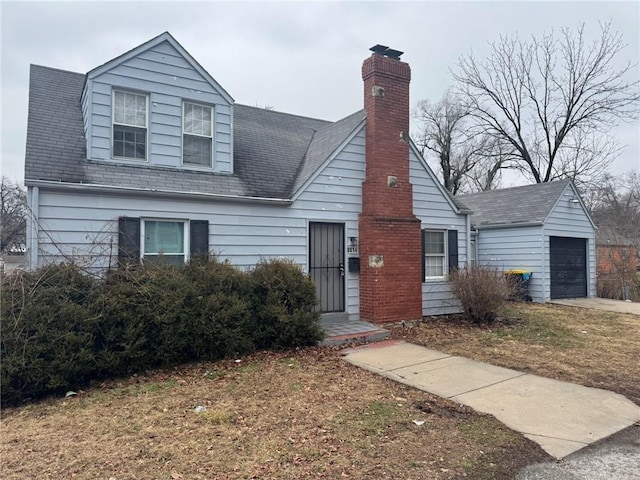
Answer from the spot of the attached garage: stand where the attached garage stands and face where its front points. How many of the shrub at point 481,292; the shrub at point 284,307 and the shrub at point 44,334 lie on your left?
0

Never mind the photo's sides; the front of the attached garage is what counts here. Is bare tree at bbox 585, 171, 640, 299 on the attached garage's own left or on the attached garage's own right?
on the attached garage's own left

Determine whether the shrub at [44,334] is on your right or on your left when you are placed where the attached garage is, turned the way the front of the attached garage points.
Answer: on your right

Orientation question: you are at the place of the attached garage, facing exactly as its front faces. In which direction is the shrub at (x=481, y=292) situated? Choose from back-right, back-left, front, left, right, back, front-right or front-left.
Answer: front-right

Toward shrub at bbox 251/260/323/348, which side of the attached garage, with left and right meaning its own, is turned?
right

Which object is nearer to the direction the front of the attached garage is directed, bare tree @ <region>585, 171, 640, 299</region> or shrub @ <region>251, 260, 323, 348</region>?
the shrub

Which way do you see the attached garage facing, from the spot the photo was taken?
facing the viewer and to the right of the viewer

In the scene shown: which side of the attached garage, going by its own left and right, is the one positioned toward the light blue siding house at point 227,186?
right

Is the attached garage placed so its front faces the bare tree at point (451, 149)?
no

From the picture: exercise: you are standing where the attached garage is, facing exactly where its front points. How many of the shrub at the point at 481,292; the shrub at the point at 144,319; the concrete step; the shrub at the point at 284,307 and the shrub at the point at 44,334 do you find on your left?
0

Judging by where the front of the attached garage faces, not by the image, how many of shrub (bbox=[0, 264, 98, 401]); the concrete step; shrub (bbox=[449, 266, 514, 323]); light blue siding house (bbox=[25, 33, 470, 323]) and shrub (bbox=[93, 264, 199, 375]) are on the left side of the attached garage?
0

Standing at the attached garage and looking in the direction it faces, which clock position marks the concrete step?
The concrete step is roughly at 2 o'clock from the attached garage.

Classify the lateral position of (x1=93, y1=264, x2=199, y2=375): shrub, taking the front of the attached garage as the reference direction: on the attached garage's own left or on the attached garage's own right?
on the attached garage's own right

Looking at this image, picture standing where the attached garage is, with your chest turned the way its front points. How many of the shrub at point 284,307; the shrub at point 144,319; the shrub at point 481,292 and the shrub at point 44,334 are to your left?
0
